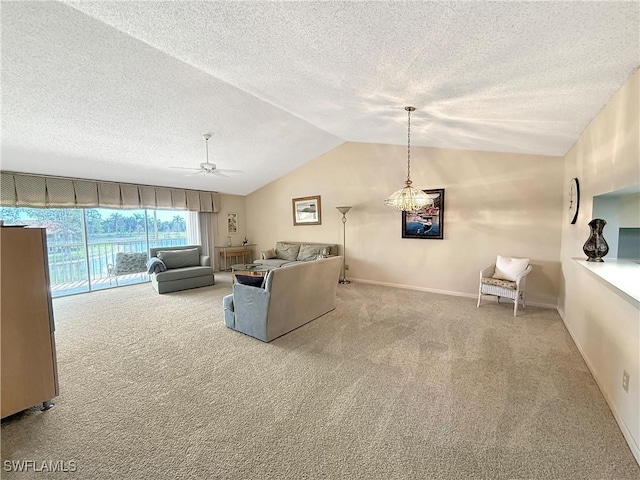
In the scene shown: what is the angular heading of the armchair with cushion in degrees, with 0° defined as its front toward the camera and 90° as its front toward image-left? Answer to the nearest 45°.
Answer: approximately 45°

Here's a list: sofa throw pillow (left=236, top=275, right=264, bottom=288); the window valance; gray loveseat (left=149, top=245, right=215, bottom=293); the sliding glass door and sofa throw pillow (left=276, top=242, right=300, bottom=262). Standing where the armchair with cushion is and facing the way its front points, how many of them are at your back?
0

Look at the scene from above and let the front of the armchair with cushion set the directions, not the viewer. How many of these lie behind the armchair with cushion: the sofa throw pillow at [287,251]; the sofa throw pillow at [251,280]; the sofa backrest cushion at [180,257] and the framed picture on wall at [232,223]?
0

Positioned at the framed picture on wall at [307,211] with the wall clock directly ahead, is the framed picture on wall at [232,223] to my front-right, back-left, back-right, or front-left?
back-right

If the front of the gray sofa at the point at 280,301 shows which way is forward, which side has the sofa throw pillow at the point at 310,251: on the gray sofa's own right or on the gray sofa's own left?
on the gray sofa's own right

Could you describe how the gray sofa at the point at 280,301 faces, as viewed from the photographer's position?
facing away from the viewer and to the left of the viewer

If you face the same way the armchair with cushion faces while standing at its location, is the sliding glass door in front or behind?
in front

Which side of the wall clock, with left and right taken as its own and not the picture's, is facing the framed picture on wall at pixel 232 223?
front

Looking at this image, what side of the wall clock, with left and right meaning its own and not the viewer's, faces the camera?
left

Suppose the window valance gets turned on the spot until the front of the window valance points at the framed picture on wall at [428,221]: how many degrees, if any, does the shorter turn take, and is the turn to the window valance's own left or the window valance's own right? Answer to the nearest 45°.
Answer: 0° — it already faces it

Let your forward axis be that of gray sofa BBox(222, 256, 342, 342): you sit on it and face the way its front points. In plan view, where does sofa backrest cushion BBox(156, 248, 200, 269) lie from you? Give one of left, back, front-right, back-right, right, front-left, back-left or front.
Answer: front

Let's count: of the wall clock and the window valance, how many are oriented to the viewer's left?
1

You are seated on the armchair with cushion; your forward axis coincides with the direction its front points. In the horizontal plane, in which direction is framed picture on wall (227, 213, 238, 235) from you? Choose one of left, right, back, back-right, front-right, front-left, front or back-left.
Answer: front-right

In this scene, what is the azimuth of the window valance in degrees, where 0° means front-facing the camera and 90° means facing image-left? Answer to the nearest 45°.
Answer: approximately 315°

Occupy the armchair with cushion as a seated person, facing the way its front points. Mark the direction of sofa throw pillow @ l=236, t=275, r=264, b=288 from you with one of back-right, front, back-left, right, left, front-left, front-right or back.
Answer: front

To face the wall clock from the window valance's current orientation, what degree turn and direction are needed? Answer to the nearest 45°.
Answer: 0° — it already faces it

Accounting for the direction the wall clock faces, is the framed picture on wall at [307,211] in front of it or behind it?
in front
